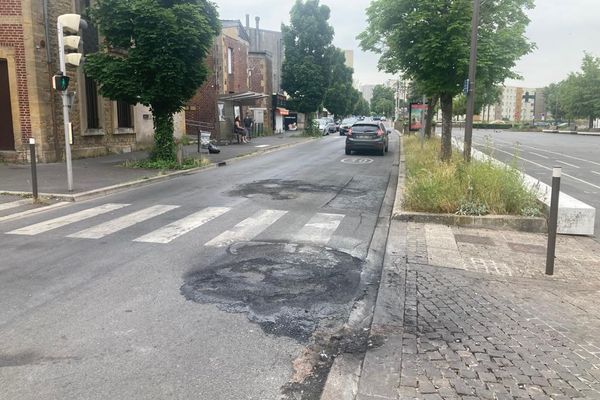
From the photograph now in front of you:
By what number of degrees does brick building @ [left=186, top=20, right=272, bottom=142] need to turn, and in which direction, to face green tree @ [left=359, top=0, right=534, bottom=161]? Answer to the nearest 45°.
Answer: approximately 45° to its right

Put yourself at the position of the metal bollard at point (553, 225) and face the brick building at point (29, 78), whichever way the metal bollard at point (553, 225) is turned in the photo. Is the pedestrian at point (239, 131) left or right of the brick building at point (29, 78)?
right

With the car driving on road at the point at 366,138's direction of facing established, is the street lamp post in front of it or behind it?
behind

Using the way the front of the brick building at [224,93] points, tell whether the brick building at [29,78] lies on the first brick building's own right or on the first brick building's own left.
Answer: on the first brick building's own right

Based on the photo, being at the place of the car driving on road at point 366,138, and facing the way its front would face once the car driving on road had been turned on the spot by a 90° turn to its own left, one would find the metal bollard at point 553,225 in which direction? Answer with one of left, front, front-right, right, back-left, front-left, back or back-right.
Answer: left

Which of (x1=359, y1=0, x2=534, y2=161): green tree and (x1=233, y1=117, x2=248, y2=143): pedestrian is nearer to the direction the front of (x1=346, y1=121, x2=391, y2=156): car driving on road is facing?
the pedestrian

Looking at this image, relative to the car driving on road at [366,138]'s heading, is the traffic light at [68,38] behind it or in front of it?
behind

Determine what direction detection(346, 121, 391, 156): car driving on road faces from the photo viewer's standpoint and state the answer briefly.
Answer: facing away from the viewer

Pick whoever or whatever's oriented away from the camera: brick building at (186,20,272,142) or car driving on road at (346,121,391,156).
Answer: the car driving on road

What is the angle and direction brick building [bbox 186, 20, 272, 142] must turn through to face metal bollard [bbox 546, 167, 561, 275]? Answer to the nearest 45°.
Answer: approximately 45° to its right

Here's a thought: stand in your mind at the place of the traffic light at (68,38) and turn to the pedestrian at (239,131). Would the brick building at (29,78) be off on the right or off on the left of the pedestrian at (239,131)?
left

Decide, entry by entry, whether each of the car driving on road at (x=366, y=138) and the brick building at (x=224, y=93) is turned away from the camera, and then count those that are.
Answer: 1

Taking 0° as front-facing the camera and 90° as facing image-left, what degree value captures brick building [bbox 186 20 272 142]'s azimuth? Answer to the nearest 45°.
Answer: approximately 315°
